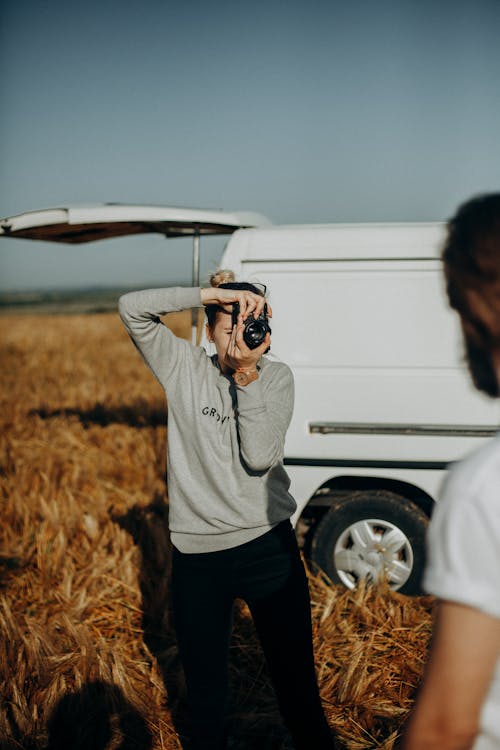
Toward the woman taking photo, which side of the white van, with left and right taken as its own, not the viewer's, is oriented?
right

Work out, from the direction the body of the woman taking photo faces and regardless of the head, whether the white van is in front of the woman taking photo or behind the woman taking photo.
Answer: behind

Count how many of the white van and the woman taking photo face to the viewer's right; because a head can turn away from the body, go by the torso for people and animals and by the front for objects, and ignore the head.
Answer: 1

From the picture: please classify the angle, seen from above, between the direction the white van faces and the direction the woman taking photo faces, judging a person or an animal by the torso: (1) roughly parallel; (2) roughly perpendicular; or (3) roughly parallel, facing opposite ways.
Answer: roughly perpendicular

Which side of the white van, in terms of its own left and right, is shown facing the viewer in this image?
right
